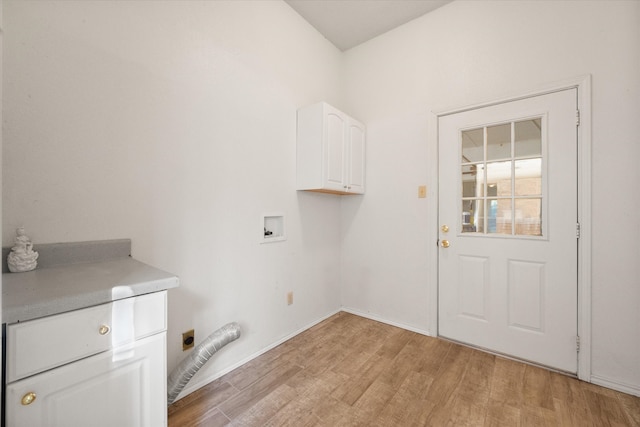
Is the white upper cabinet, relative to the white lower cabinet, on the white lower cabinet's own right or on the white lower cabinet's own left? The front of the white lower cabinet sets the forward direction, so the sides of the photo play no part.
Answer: on the white lower cabinet's own left

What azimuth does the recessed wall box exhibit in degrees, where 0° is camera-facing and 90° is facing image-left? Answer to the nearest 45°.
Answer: approximately 315°

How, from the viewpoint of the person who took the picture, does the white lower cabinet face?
facing the viewer and to the right of the viewer

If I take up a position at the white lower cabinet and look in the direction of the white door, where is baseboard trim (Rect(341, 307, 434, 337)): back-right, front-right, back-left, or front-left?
front-left

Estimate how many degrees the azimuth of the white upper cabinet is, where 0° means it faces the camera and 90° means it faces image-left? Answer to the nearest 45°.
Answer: approximately 315°

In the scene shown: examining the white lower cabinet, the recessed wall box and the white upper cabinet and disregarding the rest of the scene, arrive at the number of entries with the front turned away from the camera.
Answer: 0

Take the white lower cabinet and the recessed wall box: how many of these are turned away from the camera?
0

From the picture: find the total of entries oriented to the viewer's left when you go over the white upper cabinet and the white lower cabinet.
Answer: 0

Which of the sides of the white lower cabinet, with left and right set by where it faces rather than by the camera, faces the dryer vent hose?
left

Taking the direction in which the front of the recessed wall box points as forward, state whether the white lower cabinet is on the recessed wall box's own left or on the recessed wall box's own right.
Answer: on the recessed wall box's own right
